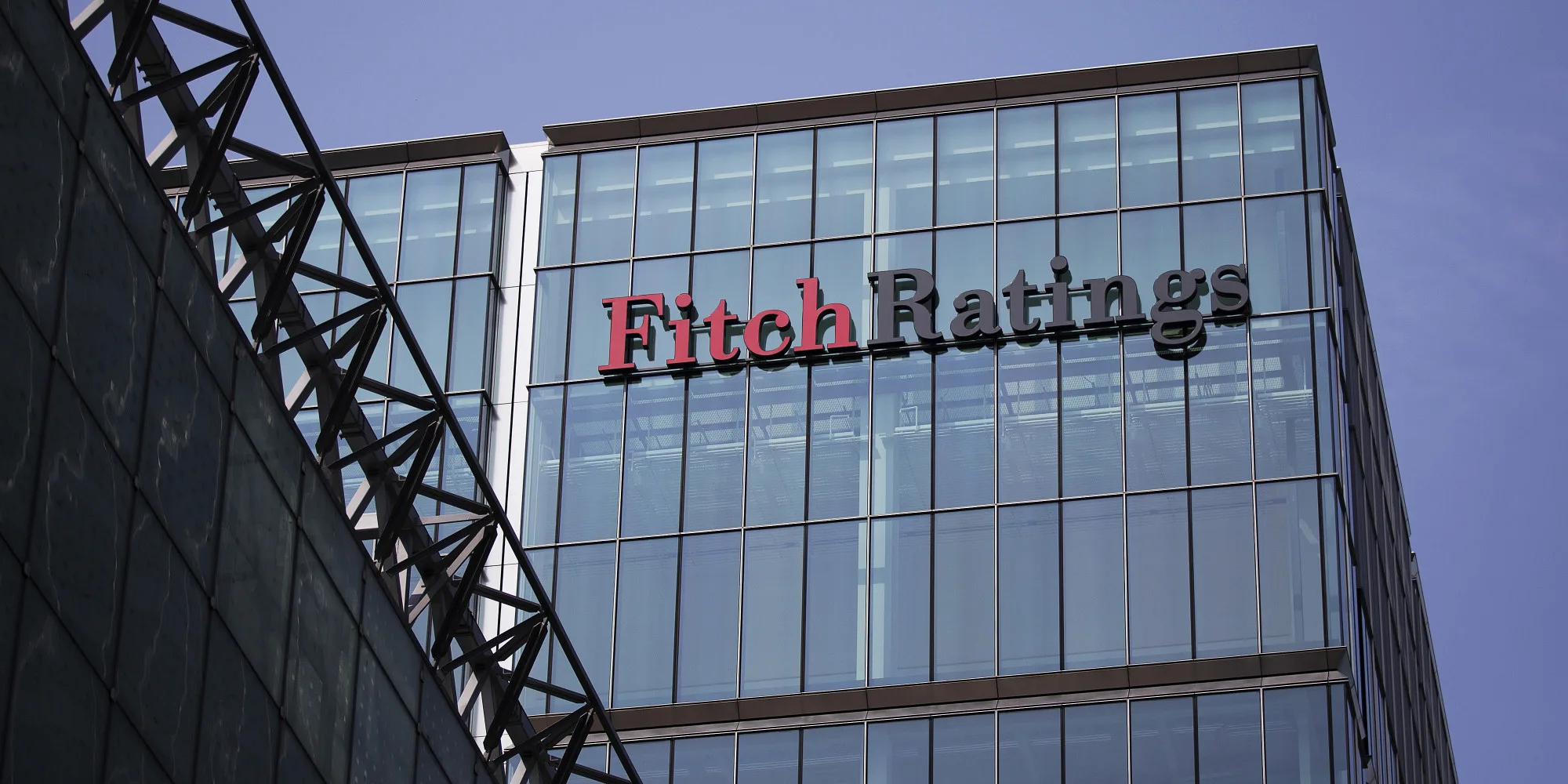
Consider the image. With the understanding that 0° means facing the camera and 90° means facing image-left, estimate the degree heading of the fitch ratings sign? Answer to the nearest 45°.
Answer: approximately 0°
